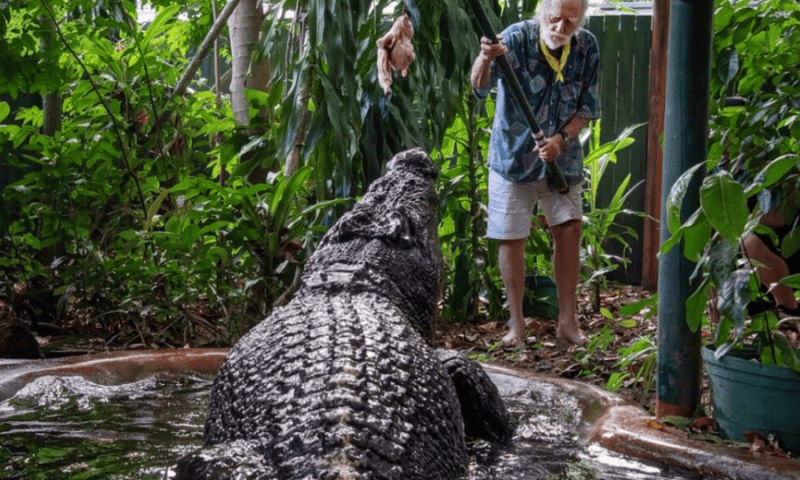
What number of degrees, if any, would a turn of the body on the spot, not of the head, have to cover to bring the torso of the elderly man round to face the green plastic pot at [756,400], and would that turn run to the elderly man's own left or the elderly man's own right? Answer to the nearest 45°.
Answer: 0° — they already face it

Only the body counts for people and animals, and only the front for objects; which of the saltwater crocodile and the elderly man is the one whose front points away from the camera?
the saltwater crocodile

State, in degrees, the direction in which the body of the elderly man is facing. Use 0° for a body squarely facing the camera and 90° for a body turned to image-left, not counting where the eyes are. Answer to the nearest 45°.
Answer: approximately 0°

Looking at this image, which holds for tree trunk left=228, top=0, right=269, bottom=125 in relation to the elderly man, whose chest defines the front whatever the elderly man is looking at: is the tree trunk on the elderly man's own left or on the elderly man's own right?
on the elderly man's own right

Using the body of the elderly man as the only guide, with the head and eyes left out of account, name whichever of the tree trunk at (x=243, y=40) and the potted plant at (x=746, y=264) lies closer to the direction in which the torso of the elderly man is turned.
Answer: the potted plant

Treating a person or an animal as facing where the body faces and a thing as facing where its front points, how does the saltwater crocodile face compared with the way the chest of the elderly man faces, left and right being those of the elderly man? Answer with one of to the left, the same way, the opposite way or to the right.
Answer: the opposite way

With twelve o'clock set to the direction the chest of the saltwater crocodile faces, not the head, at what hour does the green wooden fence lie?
The green wooden fence is roughly at 1 o'clock from the saltwater crocodile.

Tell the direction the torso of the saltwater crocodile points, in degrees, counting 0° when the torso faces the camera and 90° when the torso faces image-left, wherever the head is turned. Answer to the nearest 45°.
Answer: approximately 180°
